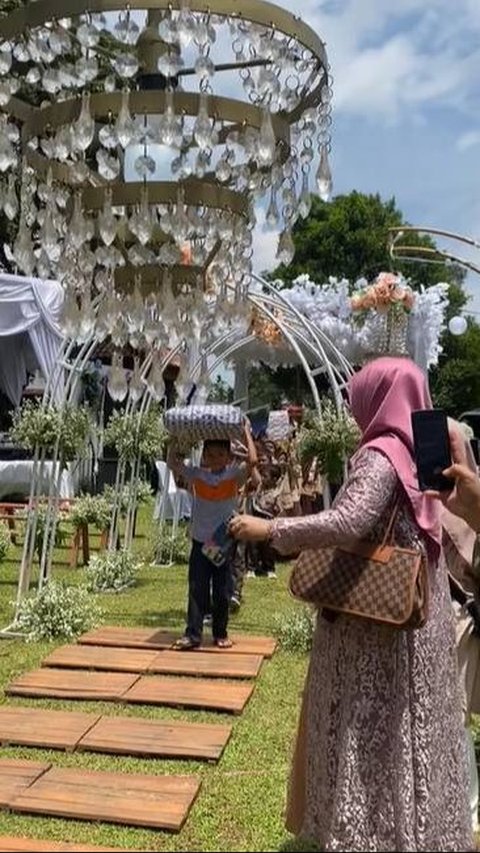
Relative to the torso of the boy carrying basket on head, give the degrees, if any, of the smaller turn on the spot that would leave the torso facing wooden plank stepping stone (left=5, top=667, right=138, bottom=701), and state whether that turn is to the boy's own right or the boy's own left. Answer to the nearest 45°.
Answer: approximately 45° to the boy's own right

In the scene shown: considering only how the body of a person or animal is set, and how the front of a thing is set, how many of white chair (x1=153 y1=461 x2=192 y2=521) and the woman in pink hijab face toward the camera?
0

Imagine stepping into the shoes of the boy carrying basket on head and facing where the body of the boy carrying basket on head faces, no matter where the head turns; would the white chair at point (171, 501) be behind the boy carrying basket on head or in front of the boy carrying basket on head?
behind

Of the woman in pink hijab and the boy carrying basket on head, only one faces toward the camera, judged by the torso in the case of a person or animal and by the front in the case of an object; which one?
the boy carrying basket on head

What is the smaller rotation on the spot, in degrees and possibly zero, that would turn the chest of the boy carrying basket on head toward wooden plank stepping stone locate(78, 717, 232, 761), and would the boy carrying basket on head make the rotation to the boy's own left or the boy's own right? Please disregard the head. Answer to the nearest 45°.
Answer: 0° — they already face it

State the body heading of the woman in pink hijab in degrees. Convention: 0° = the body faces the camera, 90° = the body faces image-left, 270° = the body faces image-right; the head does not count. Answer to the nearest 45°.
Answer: approximately 135°

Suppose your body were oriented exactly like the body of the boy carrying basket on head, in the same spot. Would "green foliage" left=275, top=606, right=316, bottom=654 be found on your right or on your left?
on your left

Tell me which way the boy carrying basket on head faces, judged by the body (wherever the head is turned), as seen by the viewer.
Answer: toward the camera
